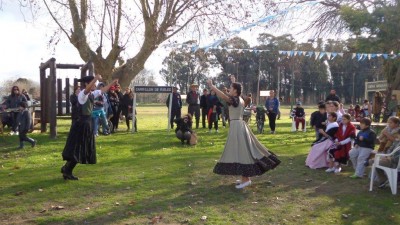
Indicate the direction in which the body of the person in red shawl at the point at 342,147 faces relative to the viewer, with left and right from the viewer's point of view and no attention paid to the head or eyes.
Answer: facing the viewer and to the left of the viewer

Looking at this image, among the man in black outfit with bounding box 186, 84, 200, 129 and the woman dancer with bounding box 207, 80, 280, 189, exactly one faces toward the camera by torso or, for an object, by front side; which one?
the man in black outfit

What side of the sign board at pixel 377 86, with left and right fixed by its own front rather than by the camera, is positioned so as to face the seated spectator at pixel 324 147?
front

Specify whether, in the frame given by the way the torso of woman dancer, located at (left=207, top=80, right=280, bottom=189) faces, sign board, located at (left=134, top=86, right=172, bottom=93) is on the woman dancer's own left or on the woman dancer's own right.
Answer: on the woman dancer's own right

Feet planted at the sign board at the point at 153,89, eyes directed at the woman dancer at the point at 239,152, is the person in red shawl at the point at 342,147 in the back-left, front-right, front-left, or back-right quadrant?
front-left

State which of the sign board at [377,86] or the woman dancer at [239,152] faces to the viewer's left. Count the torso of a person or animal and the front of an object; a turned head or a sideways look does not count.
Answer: the woman dancer

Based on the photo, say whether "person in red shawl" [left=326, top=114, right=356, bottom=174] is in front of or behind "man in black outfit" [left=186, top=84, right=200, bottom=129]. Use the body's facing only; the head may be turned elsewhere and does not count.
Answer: in front

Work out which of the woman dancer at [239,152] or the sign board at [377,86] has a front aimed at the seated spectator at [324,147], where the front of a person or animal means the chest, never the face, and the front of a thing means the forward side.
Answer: the sign board

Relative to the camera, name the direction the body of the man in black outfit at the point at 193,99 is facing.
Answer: toward the camera

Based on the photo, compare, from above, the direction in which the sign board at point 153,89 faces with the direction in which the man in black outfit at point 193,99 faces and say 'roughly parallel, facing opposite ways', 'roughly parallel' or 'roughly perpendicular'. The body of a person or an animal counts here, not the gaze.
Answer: roughly parallel

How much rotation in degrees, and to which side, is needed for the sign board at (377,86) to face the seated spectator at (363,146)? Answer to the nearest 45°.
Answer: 0° — it already faces them

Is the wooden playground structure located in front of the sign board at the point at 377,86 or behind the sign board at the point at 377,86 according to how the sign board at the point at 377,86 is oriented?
in front

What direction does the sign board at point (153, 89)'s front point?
toward the camera
